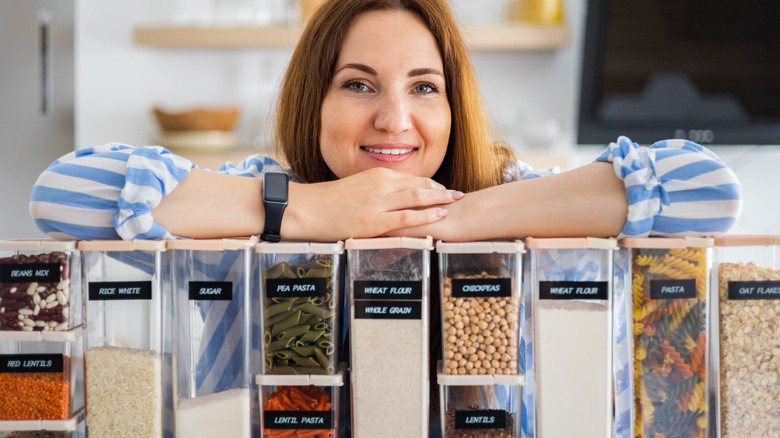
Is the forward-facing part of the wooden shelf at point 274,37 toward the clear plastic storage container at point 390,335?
yes

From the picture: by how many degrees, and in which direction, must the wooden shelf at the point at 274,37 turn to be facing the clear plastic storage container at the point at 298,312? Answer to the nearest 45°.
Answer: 0° — it already faces it

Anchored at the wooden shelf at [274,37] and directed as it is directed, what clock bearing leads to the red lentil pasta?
The red lentil pasta is roughly at 12 o'clock from the wooden shelf.
